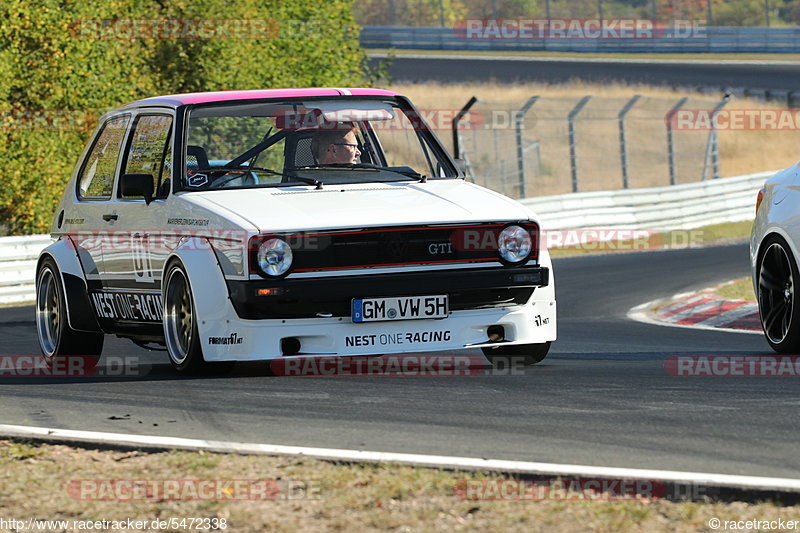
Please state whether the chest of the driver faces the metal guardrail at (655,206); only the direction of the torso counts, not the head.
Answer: no

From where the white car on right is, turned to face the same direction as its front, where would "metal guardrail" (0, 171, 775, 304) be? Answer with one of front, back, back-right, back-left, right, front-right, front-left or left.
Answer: back-left
